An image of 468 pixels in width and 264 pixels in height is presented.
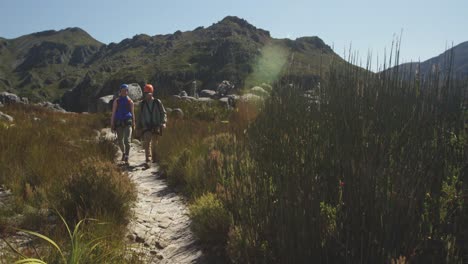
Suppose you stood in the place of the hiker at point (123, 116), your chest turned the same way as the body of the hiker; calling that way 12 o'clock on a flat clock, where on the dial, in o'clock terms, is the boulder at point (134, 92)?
The boulder is roughly at 6 o'clock from the hiker.

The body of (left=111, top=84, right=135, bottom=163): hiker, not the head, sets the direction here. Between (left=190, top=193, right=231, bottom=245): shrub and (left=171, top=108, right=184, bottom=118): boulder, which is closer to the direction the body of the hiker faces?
the shrub

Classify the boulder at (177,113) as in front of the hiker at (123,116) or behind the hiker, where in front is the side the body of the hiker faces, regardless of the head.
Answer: behind

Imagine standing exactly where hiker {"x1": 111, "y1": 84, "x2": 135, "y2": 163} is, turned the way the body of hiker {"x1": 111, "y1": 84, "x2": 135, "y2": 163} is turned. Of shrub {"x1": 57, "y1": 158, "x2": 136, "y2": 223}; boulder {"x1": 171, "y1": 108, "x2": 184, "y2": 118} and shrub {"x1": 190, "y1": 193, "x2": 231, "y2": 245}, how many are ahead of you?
2

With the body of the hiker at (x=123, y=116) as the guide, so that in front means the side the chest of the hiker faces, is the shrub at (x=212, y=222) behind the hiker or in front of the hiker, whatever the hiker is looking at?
in front

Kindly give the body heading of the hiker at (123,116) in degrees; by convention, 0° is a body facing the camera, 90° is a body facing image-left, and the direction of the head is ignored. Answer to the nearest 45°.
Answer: approximately 0°

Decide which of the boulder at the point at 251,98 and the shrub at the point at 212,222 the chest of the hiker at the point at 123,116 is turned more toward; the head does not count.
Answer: the shrub

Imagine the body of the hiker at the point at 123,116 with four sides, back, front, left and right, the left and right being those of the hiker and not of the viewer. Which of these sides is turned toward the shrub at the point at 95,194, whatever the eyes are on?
front

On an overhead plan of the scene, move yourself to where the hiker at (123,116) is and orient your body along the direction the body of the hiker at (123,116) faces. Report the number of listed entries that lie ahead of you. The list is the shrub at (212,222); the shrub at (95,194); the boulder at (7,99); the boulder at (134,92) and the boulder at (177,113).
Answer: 2
